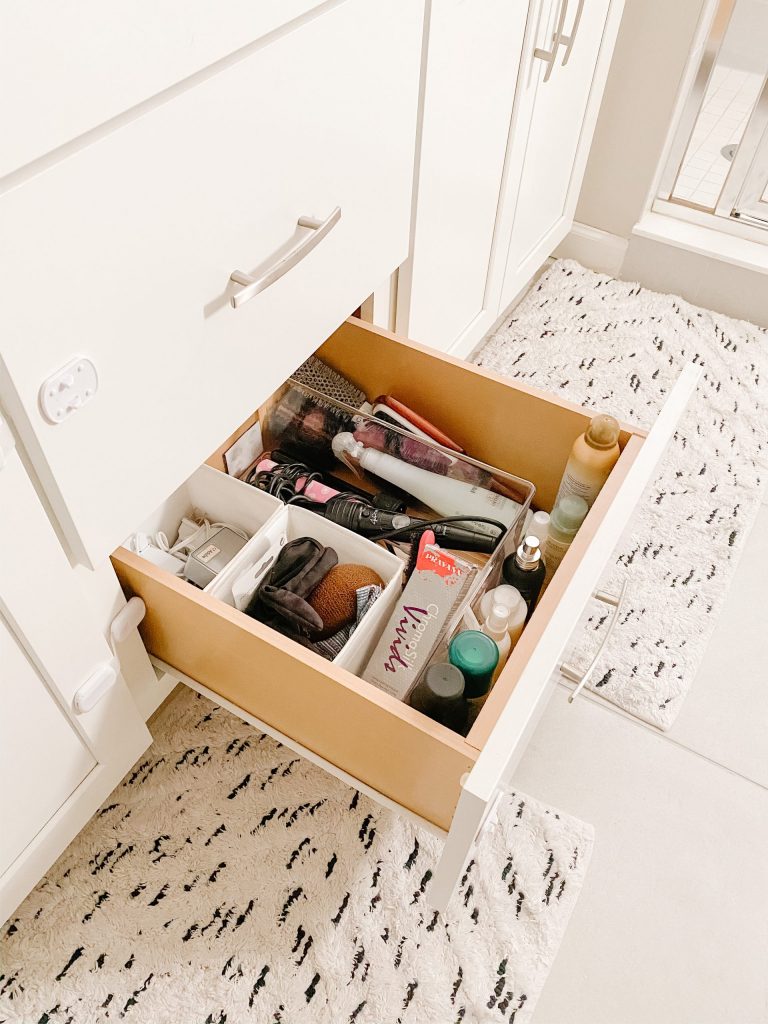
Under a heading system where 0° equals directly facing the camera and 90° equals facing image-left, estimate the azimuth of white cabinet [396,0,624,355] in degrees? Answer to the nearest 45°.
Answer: approximately 315°
